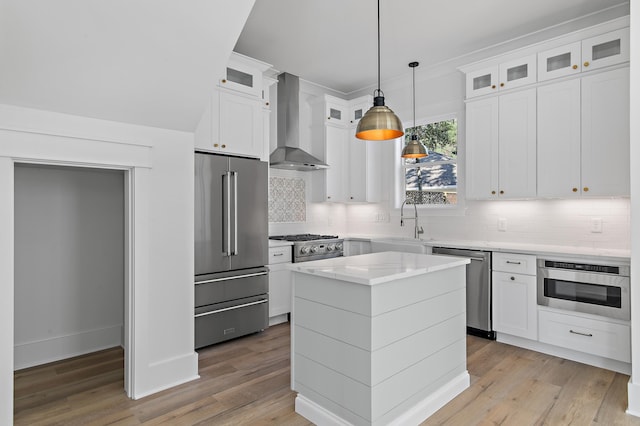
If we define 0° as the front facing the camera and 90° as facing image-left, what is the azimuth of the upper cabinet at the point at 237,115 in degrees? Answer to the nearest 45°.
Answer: approximately 315°

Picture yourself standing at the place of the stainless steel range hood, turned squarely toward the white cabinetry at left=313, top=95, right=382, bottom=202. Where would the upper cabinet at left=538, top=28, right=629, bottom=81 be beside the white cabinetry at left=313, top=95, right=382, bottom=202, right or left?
right

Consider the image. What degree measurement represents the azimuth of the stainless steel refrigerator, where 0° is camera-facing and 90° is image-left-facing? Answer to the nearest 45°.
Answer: approximately 315°

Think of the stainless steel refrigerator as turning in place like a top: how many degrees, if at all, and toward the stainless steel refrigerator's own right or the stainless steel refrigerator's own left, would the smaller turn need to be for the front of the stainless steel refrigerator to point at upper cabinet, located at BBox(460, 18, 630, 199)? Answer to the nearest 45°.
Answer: approximately 45° to the stainless steel refrigerator's own left

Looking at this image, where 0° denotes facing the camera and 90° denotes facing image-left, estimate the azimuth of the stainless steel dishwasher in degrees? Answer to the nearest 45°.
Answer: approximately 45°

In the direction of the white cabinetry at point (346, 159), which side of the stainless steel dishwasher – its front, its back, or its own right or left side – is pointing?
right

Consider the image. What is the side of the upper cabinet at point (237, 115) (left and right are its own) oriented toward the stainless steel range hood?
left

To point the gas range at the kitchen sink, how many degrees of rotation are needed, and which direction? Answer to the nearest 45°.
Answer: approximately 45° to its left
